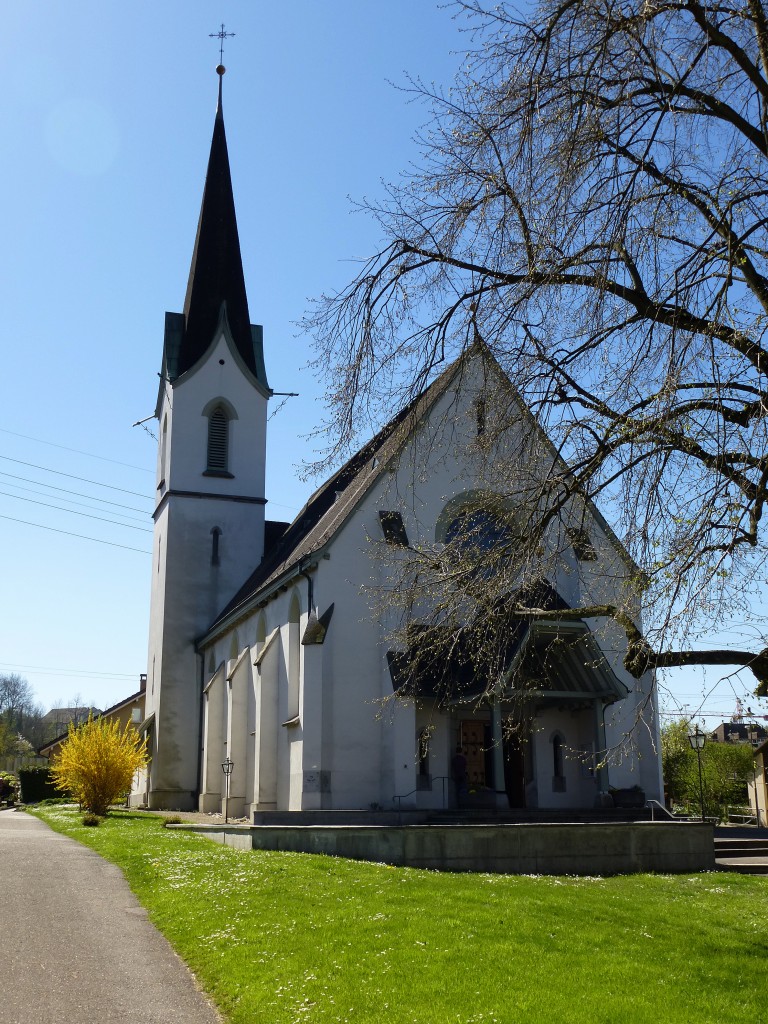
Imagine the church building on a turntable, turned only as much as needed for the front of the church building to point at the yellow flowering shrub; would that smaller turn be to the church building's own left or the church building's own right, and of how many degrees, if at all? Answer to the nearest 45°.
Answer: approximately 90° to the church building's own right

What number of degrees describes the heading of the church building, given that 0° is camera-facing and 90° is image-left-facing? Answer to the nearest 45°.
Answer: approximately 315°

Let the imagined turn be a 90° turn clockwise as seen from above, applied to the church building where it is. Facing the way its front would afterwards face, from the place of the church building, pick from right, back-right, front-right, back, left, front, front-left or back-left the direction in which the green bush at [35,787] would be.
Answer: right

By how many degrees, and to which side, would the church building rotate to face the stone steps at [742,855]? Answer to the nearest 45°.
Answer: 0° — it already faces it

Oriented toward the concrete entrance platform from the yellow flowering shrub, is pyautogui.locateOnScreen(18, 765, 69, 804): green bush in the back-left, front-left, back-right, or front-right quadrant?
back-left

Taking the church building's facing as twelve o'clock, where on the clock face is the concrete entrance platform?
The concrete entrance platform is roughly at 1 o'clock from the church building.
